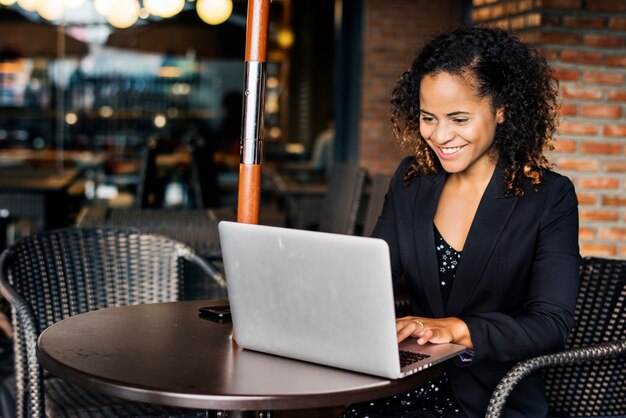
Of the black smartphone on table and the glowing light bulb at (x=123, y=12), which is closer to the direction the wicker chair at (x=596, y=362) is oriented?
the black smartphone on table

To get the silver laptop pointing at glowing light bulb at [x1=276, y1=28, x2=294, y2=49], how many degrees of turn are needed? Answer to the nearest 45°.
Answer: approximately 45° to its left

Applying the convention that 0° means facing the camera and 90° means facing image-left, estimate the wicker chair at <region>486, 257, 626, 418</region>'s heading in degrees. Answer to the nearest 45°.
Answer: approximately 45°

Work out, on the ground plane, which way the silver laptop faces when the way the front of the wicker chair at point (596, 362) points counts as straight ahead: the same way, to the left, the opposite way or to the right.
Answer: the opposite way

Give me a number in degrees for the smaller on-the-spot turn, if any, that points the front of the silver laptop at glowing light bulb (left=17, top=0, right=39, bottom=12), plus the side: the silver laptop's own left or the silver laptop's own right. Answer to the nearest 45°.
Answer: approximately 90° to the silver laptop's own left

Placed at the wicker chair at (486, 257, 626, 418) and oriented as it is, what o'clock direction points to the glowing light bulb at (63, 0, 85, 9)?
The glowing light bulb is roughly at 3 o'clock from the wicker chair.

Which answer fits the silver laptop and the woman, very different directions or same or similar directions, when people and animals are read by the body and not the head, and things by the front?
very different directions

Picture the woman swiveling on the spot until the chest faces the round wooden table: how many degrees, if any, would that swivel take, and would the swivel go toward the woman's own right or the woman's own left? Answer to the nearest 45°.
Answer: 0° — they already face it
